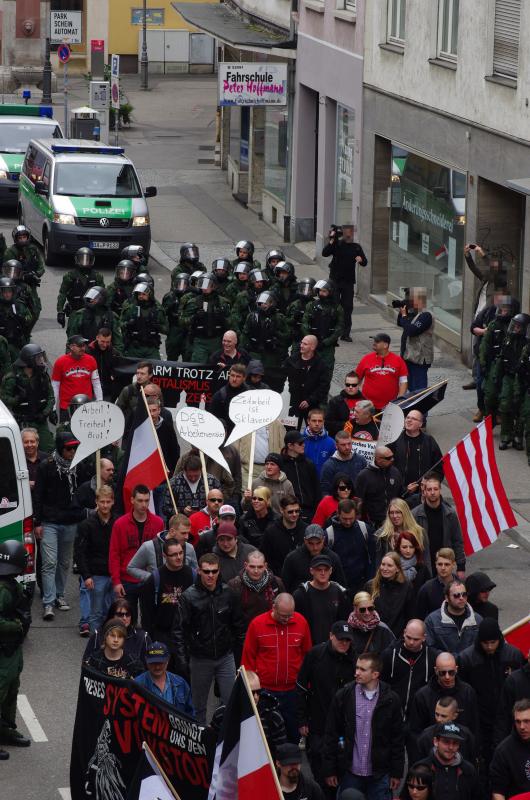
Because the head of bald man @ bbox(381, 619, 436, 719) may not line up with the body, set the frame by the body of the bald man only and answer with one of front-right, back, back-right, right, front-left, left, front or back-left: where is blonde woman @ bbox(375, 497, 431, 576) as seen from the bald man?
back

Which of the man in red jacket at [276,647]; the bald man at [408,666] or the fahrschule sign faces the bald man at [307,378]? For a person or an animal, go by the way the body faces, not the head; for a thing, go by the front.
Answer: the fahrschule sign

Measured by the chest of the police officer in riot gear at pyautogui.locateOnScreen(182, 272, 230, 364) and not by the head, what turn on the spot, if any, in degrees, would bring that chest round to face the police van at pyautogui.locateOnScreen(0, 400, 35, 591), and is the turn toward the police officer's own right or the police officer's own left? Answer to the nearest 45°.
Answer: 0° — they already face it

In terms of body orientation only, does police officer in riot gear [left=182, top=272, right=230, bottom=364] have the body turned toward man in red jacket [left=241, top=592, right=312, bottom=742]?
yes

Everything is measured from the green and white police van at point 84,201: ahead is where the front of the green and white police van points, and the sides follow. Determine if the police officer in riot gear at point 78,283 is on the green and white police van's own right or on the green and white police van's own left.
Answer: on the green and white police van's own right

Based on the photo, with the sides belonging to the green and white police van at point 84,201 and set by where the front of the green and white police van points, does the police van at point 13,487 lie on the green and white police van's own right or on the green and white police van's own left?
on the green and white police van's own right

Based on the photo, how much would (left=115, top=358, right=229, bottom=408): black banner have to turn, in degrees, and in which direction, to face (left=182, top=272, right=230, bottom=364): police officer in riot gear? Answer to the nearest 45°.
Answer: approximately 180°

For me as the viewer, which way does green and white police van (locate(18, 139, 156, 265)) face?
facing the viewer and to the right of the viewer
